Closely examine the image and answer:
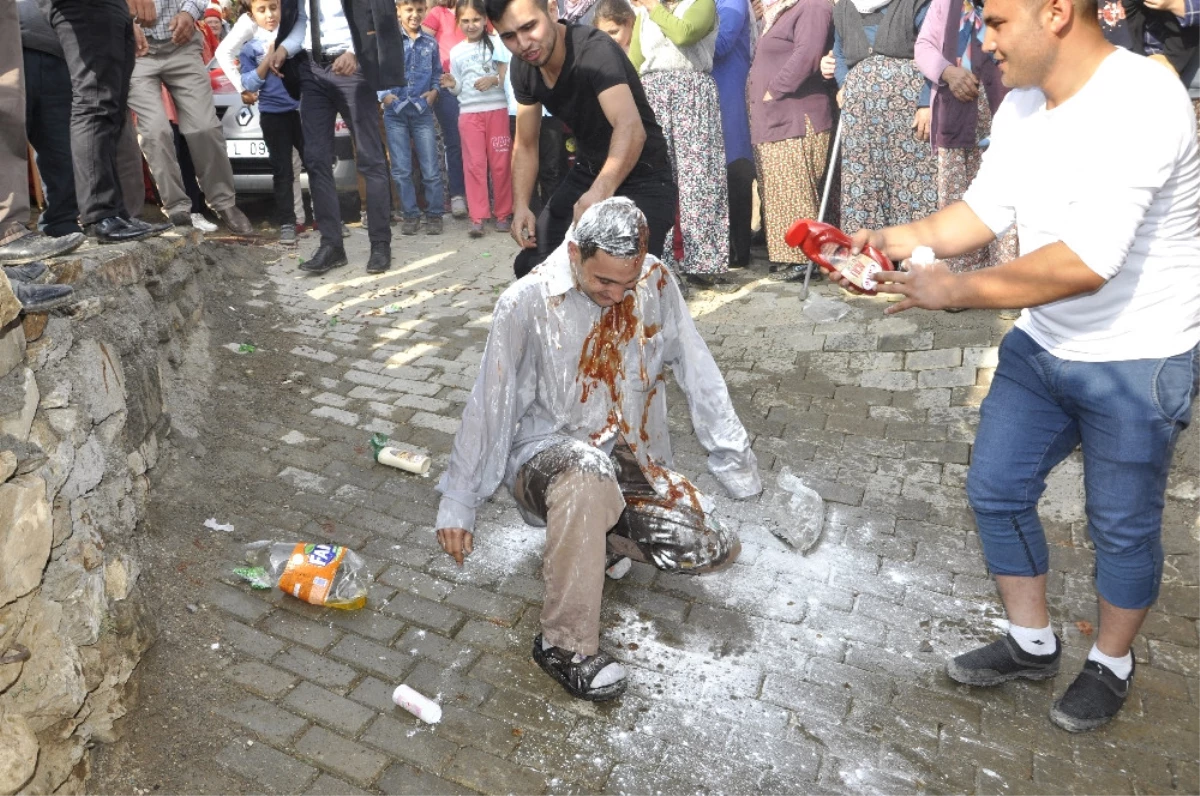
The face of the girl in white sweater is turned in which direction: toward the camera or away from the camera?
toward the camera

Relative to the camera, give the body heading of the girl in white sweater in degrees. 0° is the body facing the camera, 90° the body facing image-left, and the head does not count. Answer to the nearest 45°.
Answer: approximately 0°

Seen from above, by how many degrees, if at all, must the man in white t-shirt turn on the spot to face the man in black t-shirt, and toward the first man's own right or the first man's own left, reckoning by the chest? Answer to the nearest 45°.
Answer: approximately 90° to the first man's own right

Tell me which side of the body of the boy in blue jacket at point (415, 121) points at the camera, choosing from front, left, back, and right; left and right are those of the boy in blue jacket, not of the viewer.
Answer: front

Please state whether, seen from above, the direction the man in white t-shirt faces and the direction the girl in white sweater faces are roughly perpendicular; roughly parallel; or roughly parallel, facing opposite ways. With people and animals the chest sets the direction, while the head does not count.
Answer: roughly perpendicular

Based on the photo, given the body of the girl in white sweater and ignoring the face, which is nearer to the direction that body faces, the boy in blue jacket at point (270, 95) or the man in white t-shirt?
the man in white t-shirt
